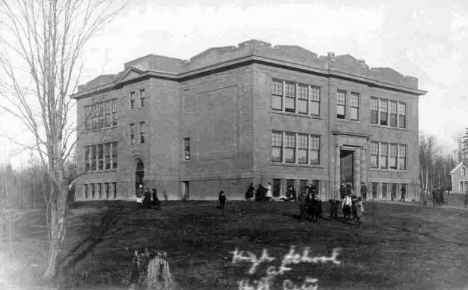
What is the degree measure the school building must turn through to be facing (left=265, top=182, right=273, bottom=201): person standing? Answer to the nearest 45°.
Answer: approximately 45° to its right

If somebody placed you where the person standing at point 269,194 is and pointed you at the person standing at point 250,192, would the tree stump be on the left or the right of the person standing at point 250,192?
left

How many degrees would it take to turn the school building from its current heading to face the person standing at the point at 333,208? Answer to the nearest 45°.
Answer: approximately 45° to its right

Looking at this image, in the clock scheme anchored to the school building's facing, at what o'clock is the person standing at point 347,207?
The person standing is roughly at 1 o'clock from the school building.

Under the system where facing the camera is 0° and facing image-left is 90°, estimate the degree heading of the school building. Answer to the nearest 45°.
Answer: approximately 315°
